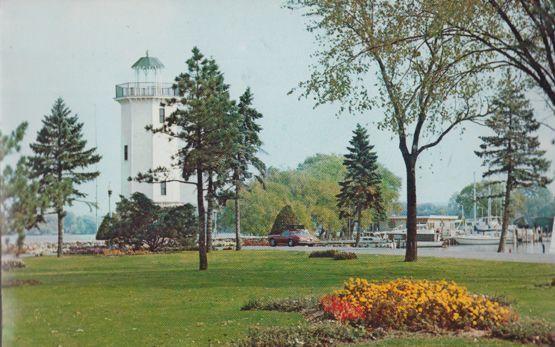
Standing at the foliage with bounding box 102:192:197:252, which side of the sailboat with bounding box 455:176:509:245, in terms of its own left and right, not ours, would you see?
front

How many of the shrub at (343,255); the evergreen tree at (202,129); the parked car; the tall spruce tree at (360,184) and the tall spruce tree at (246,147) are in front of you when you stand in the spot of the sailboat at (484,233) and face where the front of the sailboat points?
5

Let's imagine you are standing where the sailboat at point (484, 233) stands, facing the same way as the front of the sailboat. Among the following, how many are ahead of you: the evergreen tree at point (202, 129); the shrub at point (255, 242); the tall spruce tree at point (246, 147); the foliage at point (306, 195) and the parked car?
5

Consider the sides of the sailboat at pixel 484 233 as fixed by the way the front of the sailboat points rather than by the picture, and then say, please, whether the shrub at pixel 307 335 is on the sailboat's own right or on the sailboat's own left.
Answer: on the sailboat's own left

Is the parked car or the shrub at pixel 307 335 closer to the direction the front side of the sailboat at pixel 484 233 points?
the parked car

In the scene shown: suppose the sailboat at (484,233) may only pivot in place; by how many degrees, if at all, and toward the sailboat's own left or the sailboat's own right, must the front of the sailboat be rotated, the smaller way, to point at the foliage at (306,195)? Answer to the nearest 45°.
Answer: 0° — it already faces it

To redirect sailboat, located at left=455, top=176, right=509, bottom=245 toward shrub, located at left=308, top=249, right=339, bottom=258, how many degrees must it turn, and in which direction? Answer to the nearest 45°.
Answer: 0° — it already faces it

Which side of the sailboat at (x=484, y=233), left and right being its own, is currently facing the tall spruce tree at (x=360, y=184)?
front

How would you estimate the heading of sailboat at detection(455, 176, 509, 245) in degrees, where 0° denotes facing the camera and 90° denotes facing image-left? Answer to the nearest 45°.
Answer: approximately 90°

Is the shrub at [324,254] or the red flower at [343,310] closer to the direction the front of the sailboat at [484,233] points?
the shrub

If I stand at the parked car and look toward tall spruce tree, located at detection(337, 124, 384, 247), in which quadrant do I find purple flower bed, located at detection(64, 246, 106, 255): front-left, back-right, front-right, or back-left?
back-right
